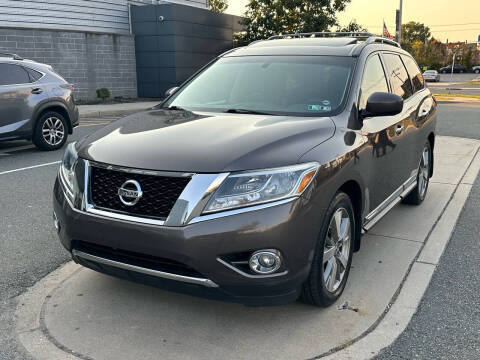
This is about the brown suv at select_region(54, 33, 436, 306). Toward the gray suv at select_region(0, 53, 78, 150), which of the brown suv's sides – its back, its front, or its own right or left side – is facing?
right

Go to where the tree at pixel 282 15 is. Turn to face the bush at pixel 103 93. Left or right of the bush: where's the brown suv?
left

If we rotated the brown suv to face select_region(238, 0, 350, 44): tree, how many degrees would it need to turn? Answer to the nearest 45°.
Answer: approximately 135° to its right

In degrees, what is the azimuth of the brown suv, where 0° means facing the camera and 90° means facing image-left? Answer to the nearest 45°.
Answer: approximately 45°

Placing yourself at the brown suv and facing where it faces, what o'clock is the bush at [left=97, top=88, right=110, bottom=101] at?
The bush is roughly at 4 o'clock from the brown suv.
